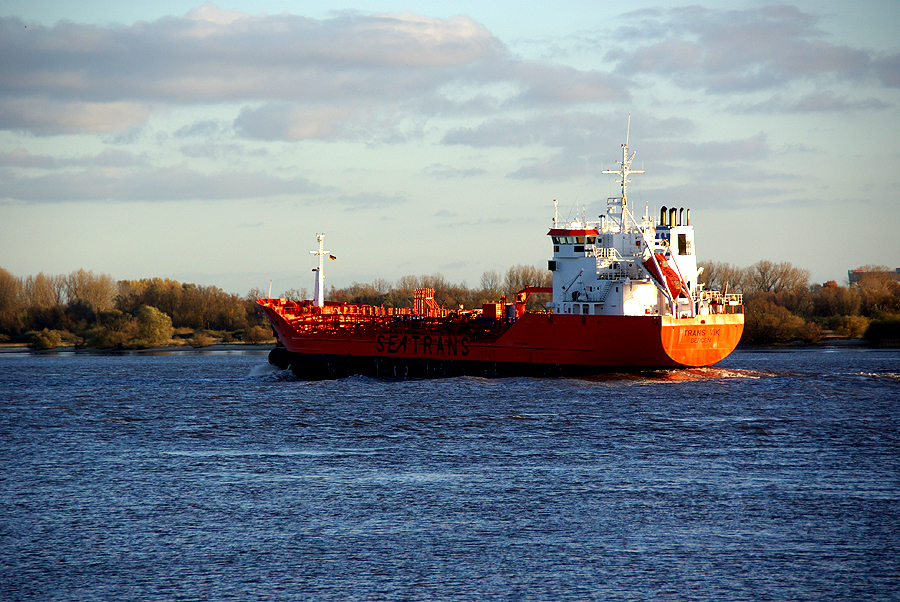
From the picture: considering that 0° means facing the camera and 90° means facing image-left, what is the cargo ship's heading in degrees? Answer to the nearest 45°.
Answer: approximately 135°
